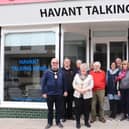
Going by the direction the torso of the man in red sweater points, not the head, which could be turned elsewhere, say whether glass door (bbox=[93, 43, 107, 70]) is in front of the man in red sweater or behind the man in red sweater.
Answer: behind

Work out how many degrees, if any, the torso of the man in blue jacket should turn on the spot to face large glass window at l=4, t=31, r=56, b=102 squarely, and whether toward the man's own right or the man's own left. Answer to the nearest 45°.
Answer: approximately 135° to the man's own right

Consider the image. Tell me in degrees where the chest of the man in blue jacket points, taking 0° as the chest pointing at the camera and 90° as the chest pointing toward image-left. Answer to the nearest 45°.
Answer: approximately 0°

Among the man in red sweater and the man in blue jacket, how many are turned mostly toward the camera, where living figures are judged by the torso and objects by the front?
2

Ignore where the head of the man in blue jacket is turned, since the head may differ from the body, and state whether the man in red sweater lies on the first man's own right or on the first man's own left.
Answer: on the first man's own left
